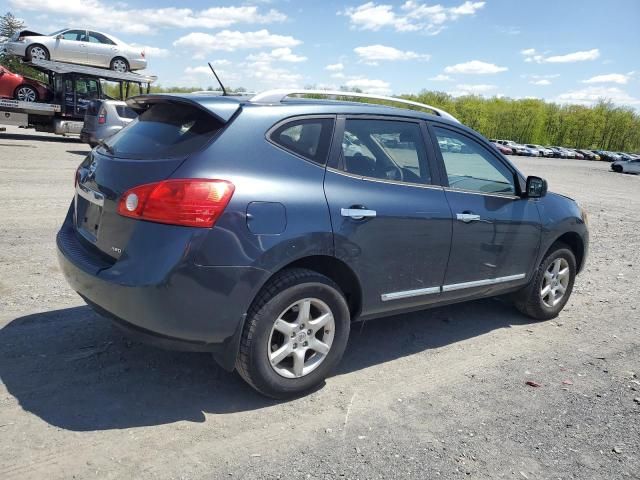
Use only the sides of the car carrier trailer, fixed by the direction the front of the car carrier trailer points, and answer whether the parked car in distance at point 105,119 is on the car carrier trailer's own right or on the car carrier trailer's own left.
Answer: on the car carrier trailer's own right

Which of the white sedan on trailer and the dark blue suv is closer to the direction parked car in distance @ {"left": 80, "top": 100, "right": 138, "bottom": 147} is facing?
the white sedan on trailer

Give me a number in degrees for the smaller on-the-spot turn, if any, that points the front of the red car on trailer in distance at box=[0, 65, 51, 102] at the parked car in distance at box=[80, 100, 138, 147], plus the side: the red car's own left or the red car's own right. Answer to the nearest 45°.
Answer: approximately 90° to the red car's own right

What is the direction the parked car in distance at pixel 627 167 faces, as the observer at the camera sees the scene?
facing to the left of the viewer

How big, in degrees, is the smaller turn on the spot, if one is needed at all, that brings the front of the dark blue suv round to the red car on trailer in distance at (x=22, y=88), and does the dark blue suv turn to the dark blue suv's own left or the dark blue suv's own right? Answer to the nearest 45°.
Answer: approximately 90° to the dark blue suv's own left

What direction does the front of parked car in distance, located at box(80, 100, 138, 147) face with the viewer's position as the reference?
facing away from the viewer and to the right of the viewer

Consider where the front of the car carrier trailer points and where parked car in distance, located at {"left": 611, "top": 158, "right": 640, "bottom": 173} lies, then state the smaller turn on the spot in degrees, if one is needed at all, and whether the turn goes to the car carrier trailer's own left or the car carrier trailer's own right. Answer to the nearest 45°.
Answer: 0° — it already faces it

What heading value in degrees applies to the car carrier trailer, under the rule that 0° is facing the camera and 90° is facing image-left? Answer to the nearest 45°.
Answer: approximately 270°

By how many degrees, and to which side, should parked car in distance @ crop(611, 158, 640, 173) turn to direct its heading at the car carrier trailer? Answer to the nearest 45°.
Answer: approximately 45° to its left

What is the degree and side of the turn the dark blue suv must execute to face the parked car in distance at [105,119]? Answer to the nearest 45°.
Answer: approximately 90° to its left

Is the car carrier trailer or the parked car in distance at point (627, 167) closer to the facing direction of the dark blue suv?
the parked car in distance
